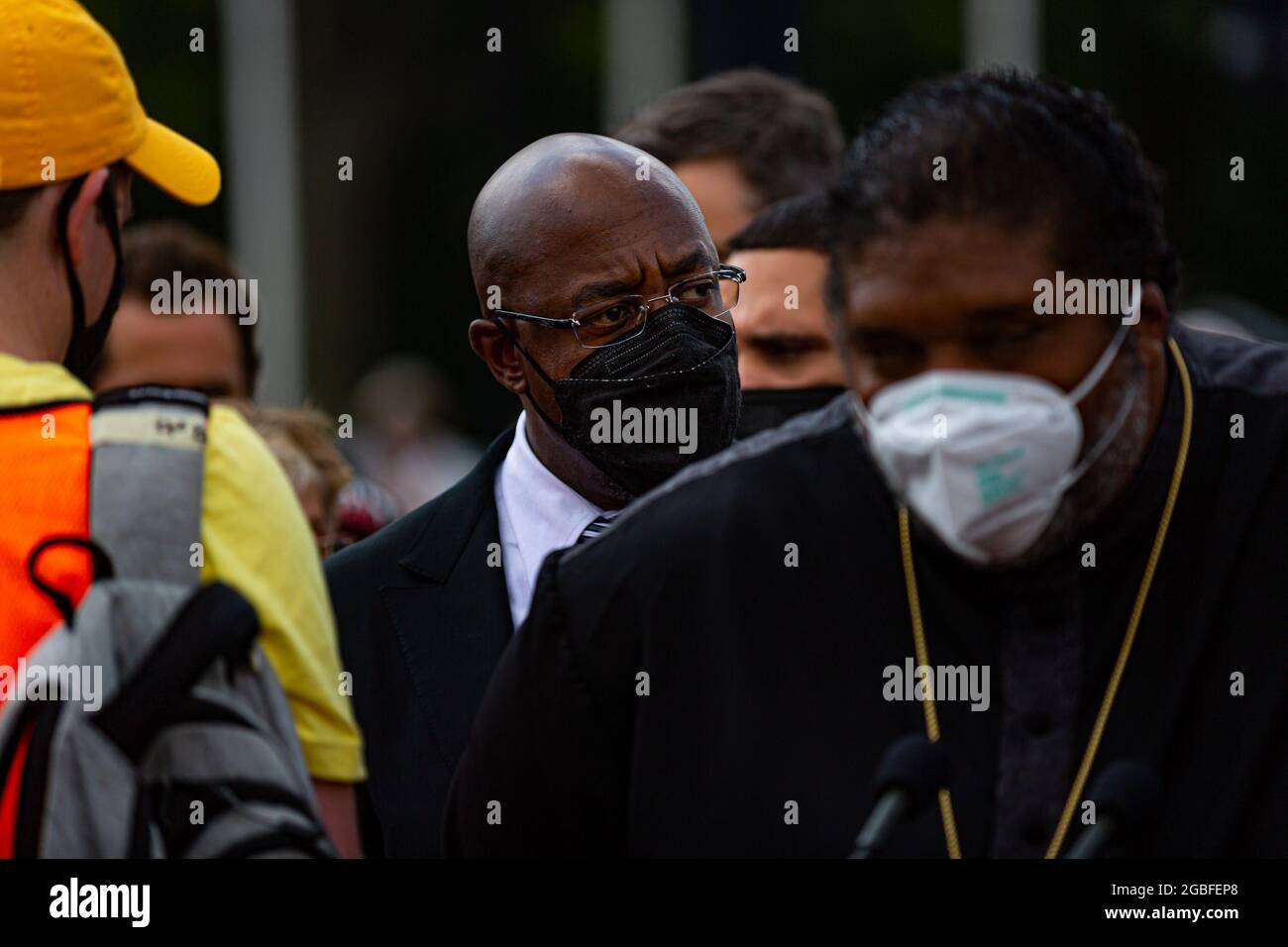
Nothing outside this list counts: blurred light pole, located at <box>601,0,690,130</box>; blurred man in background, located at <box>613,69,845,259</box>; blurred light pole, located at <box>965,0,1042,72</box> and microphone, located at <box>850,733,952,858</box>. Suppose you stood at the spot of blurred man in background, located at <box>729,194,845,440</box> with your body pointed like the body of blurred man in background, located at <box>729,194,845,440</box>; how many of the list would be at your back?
3

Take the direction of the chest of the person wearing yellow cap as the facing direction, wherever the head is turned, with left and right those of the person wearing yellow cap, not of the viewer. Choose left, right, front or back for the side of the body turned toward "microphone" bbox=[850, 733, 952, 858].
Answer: right

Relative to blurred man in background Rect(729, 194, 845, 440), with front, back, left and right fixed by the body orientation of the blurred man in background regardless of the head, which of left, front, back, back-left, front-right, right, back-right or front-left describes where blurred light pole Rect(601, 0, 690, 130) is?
back

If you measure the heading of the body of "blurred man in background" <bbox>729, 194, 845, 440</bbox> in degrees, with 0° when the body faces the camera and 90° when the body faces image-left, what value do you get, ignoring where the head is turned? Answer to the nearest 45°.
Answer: approximately 0°

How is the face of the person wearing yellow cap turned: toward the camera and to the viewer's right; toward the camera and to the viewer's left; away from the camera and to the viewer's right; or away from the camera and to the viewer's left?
away from the camera and to the viewer's right

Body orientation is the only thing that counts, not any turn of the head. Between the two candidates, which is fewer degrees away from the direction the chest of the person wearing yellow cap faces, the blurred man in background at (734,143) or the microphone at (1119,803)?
the blurred man in background
